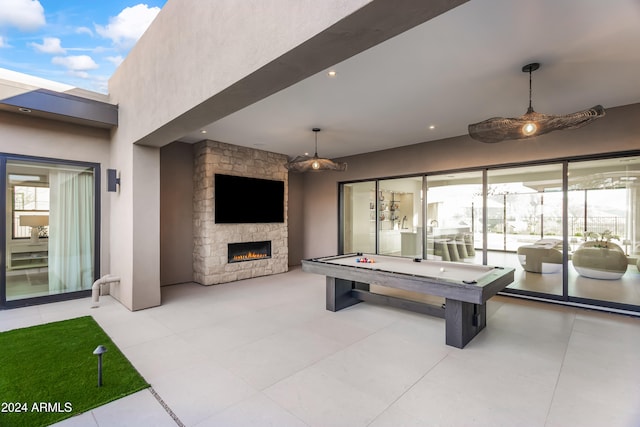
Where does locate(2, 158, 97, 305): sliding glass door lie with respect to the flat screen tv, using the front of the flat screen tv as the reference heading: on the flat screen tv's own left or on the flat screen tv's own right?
on the flat screen tv's own right

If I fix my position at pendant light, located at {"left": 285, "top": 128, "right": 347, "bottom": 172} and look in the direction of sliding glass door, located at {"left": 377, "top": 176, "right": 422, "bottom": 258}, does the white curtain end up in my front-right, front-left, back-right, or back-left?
back-left

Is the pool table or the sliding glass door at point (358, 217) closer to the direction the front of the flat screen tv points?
the pool table

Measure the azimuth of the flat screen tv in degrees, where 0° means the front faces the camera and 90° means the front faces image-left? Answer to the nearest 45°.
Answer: approximately 315°

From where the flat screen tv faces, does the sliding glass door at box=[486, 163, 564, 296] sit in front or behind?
in front

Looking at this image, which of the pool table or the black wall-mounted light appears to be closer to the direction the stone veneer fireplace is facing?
the pool table

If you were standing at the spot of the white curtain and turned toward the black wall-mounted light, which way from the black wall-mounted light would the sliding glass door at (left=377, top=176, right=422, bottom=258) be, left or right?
left

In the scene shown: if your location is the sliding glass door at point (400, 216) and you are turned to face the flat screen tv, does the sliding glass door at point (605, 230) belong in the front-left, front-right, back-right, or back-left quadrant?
back-left

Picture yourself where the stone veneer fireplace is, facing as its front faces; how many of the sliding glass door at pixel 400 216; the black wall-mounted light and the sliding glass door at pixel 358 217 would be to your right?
1

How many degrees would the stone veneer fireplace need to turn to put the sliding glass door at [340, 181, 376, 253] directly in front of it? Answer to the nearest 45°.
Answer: approximately 45° to its left
